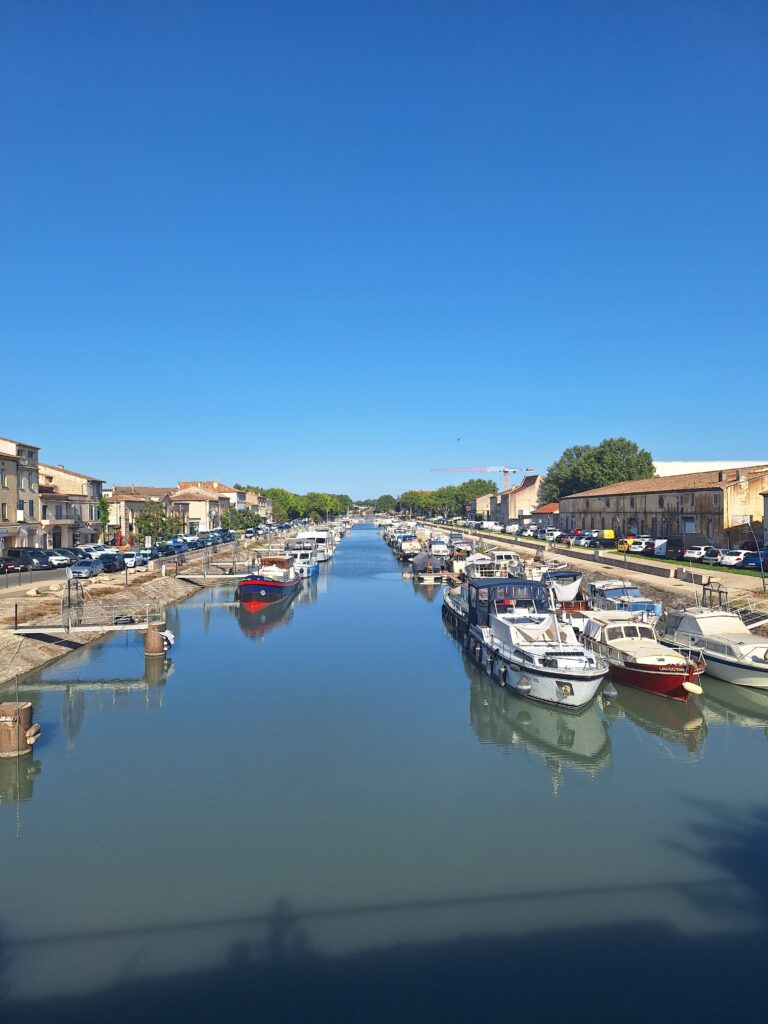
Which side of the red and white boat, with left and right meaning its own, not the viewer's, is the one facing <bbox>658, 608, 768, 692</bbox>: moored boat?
left

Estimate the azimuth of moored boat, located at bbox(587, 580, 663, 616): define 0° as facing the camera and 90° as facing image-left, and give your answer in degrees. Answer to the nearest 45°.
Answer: approximately 315°

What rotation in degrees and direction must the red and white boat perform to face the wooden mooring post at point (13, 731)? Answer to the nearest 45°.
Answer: approximately 90° to its right

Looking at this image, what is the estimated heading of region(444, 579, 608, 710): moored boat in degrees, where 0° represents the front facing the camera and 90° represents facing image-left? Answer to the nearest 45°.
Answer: approximately 315°

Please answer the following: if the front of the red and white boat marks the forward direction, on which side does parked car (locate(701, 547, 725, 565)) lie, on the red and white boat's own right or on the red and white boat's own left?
on the red and white boat's own left

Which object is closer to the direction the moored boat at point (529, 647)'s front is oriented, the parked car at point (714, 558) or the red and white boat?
the red and white boat

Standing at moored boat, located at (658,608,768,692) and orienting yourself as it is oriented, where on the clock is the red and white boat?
The red and white boat is roughly at 3 o'clock from the moored boat.

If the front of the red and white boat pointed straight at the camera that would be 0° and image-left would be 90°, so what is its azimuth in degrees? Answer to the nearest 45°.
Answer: approximately 315°

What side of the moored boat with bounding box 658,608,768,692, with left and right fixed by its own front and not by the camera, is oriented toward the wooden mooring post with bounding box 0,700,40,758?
right
